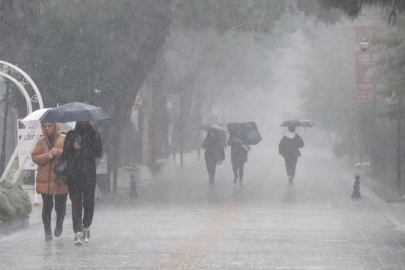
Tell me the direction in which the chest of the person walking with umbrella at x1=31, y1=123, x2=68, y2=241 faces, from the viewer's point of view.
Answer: toward the camera

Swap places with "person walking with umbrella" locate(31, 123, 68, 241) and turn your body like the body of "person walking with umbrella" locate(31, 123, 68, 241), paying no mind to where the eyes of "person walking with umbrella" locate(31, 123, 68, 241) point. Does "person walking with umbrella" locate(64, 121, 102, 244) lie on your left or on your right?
on your left

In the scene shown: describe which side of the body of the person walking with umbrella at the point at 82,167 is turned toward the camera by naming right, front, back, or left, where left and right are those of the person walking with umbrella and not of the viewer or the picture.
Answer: front

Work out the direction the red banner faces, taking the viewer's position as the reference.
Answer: facing the viewer

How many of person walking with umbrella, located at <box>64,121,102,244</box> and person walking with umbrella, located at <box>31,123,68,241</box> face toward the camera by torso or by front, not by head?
2
